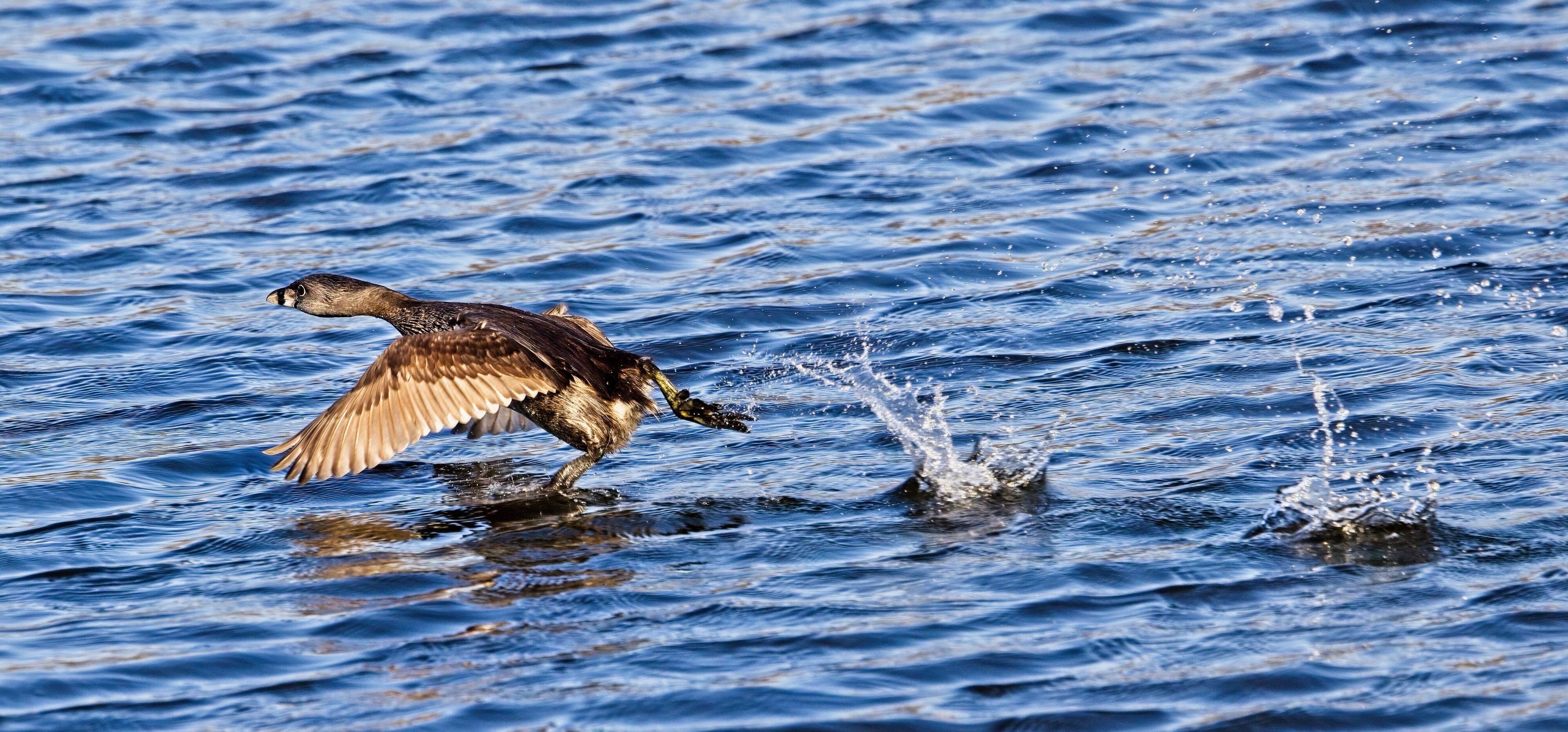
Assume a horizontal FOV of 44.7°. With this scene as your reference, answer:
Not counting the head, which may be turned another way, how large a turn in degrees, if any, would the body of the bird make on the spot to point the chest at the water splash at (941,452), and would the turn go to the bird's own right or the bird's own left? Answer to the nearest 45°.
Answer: approximately 180°

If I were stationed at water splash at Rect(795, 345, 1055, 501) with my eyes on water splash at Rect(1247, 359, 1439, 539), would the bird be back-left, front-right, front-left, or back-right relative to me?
back-right

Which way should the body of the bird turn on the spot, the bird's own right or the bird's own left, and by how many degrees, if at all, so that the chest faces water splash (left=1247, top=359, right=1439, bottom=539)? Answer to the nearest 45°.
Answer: approximately 135° to the bird's own left

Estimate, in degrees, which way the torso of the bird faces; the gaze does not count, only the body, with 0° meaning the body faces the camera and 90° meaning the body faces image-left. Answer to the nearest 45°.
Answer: approximately 90°
